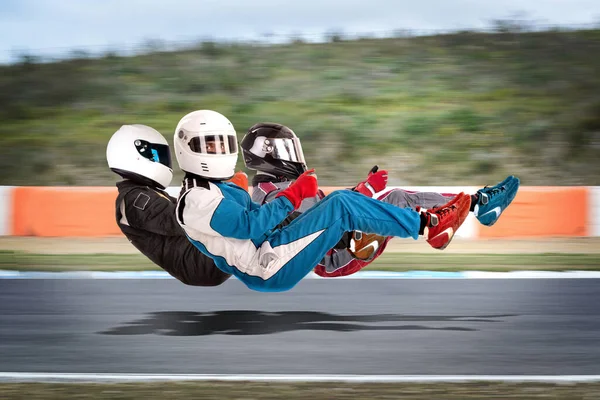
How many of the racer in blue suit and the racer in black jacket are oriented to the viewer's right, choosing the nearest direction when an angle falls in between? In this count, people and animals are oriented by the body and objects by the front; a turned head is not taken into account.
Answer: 2

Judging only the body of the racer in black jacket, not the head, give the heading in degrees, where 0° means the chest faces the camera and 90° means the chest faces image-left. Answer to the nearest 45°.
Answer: approximately 270°

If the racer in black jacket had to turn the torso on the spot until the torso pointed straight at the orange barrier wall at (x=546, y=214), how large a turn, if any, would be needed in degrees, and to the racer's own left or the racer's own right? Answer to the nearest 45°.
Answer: approximately 45° to the racer's own left

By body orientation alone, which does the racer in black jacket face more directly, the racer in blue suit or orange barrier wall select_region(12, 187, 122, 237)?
the racer in blue suit

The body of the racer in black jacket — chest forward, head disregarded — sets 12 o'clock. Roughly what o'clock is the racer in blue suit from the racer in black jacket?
The racer in blue suit is roughly at 1 o'clock from the racer in black jacket.

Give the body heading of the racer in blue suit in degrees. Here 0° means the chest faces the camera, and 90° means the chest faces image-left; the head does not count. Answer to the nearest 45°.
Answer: approximately 270°

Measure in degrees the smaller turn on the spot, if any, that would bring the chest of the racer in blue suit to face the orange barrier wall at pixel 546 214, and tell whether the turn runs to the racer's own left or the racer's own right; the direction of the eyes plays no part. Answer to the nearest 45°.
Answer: approximately 45° to the racer's own left

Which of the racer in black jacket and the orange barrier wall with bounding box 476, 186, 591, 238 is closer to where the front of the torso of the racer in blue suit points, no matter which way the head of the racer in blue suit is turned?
the orange barrier wall

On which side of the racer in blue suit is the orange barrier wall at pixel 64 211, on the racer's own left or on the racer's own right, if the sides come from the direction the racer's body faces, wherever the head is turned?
on the racer's own left
